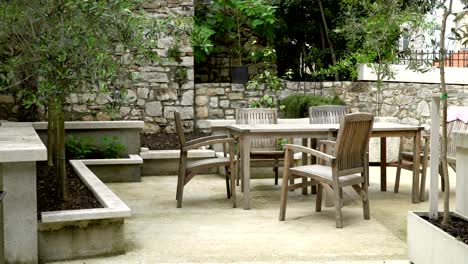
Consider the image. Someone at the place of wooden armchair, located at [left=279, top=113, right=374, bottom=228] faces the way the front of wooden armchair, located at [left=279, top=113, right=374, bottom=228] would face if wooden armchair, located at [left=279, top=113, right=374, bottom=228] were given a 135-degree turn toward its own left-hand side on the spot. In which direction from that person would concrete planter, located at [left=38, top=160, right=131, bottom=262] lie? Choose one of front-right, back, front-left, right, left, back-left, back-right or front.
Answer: front-right

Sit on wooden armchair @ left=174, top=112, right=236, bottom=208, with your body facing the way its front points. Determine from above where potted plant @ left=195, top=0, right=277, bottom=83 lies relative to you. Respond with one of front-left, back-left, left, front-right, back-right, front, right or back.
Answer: left

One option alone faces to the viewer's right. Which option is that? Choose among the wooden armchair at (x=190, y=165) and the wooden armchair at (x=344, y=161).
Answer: the wooden armchair at (x=190, y=165)

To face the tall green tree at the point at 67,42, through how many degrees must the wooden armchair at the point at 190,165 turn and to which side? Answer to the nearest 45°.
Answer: approximately 135° to its right

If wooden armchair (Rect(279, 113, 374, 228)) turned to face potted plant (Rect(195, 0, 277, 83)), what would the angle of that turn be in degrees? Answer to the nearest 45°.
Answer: approximately 45° to its right

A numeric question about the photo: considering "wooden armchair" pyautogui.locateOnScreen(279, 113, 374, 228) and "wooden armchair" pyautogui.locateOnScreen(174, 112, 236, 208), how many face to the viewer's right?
1

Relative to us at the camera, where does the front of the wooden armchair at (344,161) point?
facing away from the viewer and to the left of the viewer

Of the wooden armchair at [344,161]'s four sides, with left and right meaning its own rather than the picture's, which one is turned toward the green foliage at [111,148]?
front

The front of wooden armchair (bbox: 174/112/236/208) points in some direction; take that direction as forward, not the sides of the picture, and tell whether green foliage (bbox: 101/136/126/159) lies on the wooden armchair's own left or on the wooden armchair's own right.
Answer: on the wooden armchair's own left

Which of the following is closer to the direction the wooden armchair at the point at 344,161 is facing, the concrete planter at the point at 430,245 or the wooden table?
the wooden table

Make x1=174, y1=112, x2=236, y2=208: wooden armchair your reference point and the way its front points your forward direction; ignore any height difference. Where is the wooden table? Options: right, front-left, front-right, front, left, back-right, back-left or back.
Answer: front

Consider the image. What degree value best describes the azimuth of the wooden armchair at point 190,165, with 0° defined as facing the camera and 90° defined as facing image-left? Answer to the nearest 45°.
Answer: approximately 270°

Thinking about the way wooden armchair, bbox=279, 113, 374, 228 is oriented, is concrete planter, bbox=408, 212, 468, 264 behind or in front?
behind

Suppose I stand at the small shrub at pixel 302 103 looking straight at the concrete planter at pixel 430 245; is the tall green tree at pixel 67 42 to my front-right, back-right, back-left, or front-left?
front-right

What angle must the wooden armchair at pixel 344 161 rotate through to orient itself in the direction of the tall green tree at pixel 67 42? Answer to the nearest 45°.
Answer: approximately 90° to its left

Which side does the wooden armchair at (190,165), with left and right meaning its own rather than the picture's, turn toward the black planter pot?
left

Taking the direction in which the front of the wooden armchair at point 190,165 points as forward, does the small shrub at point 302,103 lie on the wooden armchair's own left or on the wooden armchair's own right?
on the wooden armchair's own left
